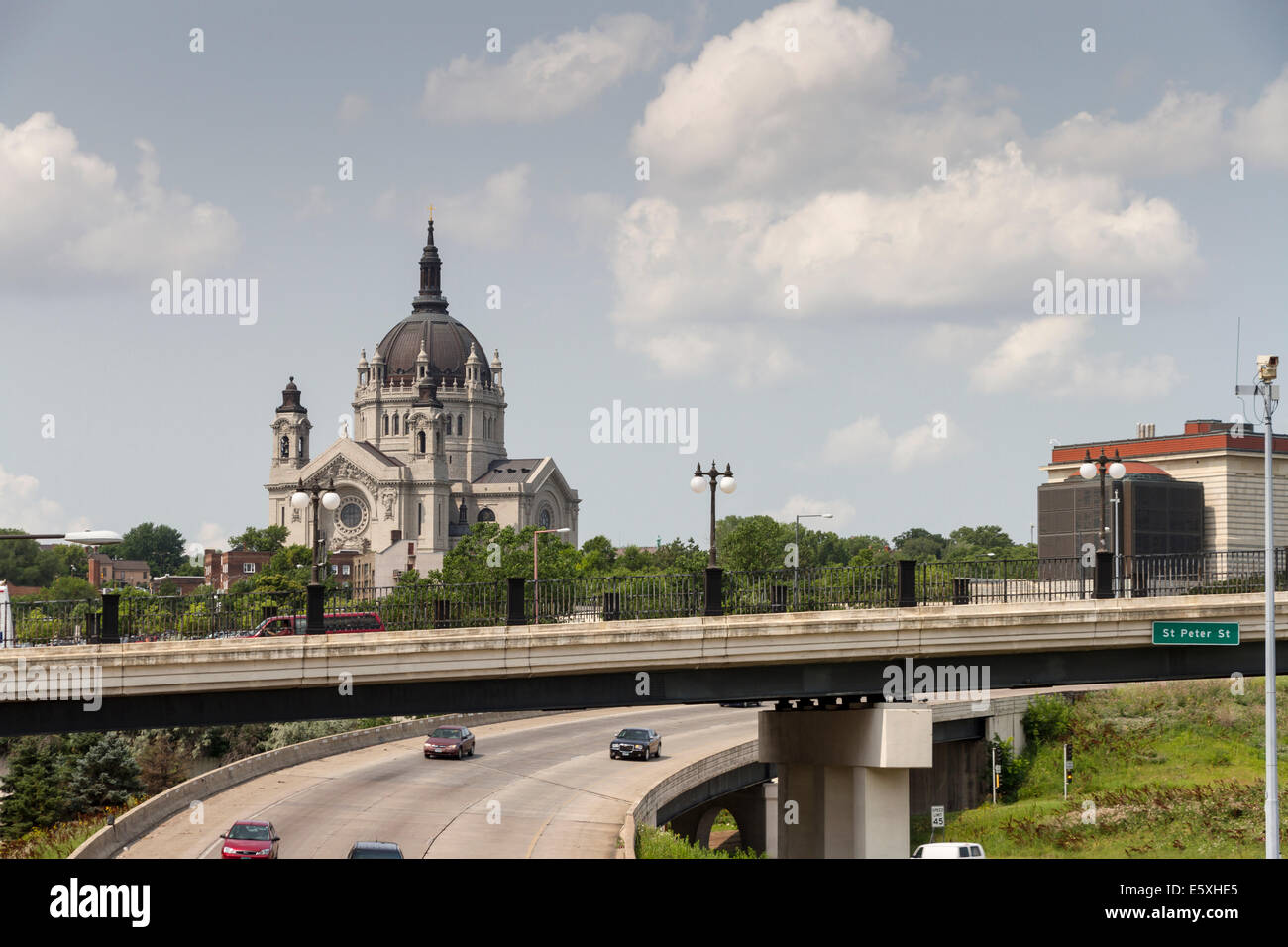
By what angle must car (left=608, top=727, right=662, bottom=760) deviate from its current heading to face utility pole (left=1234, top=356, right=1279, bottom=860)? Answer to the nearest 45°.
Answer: approximately 45° to its left

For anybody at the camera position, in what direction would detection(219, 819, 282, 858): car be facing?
facing the viewer

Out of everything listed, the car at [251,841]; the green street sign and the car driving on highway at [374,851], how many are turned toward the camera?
3

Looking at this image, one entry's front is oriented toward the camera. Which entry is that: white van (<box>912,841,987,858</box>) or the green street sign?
the green street sign

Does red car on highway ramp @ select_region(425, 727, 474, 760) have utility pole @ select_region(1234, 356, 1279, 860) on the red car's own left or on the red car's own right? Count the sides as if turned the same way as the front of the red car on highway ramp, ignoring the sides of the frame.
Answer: on the red car's own left

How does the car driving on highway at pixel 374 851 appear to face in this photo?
toward the camera

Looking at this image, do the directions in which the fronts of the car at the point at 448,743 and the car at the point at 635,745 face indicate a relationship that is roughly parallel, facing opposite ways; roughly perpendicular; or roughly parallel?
roughly parallel
